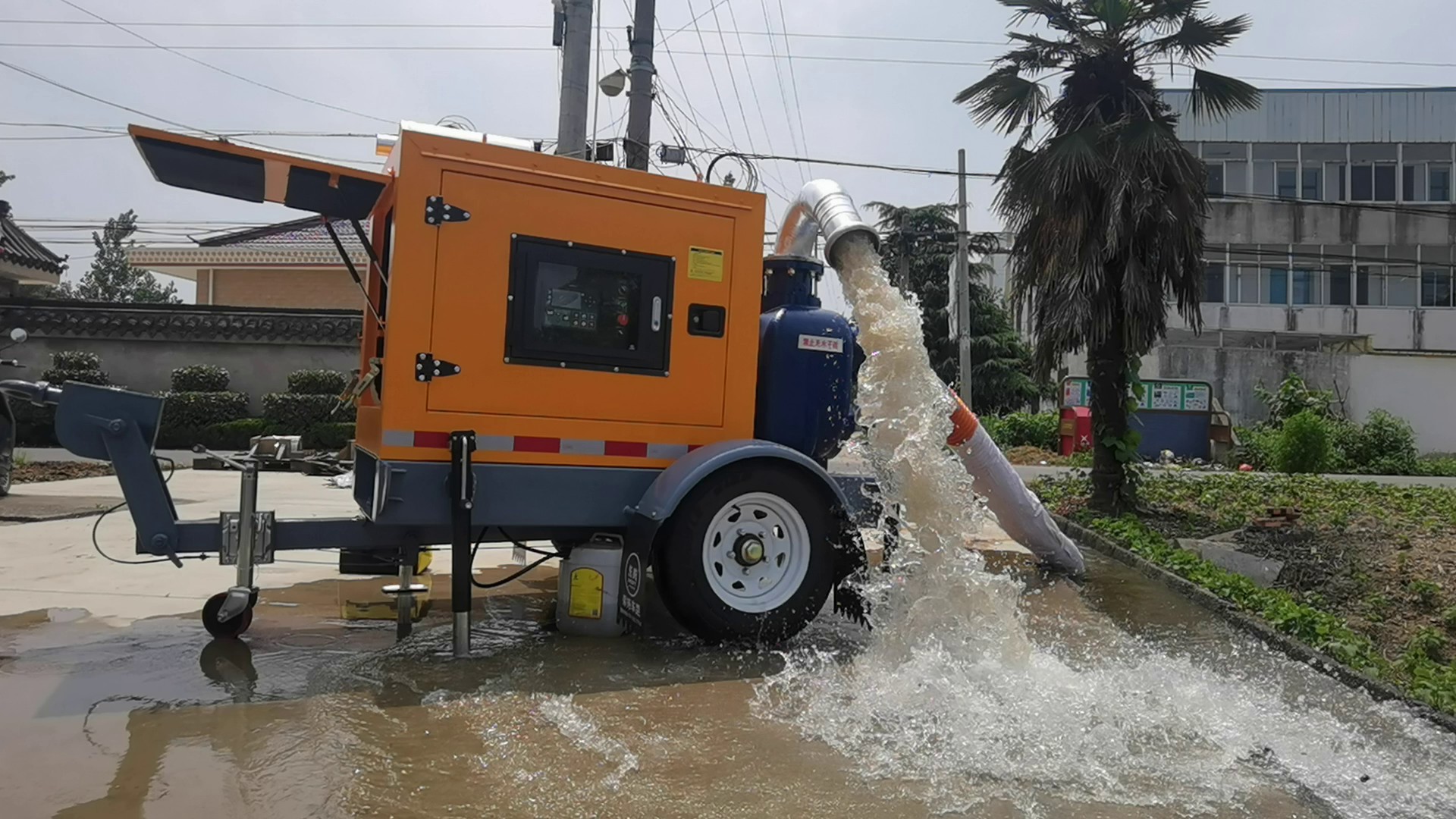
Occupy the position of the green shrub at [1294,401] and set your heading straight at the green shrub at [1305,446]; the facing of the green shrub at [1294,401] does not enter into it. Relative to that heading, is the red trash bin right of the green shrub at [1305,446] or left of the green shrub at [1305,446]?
right

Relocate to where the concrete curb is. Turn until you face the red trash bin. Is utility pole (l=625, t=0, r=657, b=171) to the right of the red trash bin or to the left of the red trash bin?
left

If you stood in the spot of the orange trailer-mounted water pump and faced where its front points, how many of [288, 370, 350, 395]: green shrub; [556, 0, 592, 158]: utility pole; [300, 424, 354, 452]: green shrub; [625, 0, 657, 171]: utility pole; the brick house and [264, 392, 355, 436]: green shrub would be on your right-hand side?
6

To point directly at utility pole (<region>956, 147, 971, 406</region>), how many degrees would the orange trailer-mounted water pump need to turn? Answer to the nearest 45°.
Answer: approximately 135° to its right

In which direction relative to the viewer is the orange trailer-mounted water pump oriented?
to the viewer's left

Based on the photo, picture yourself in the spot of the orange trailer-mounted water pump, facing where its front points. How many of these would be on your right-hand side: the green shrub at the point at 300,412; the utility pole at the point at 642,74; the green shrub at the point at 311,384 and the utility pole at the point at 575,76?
4

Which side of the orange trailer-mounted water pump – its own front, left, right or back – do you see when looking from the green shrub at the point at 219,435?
right

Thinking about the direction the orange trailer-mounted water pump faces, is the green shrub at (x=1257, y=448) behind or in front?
behind

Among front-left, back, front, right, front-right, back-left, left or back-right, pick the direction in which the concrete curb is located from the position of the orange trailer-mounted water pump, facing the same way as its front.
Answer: back

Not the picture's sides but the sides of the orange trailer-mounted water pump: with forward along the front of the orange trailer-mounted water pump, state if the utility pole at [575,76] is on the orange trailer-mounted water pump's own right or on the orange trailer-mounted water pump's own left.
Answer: on the orange trailer-mounted water pump's own right

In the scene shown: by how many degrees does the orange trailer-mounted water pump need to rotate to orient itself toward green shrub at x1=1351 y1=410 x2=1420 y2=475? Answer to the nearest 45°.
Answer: approximately 135° to its right

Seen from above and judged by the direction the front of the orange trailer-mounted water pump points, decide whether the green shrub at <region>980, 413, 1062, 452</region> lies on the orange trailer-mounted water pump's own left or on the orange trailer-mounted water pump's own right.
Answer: on the orange trailer-mounted water pump's own right
